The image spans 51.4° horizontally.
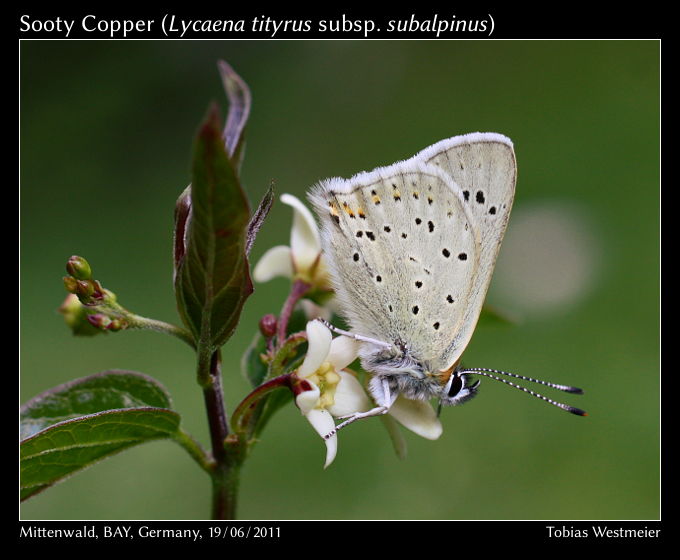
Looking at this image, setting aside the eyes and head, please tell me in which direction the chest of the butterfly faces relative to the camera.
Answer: to the viewer's right
